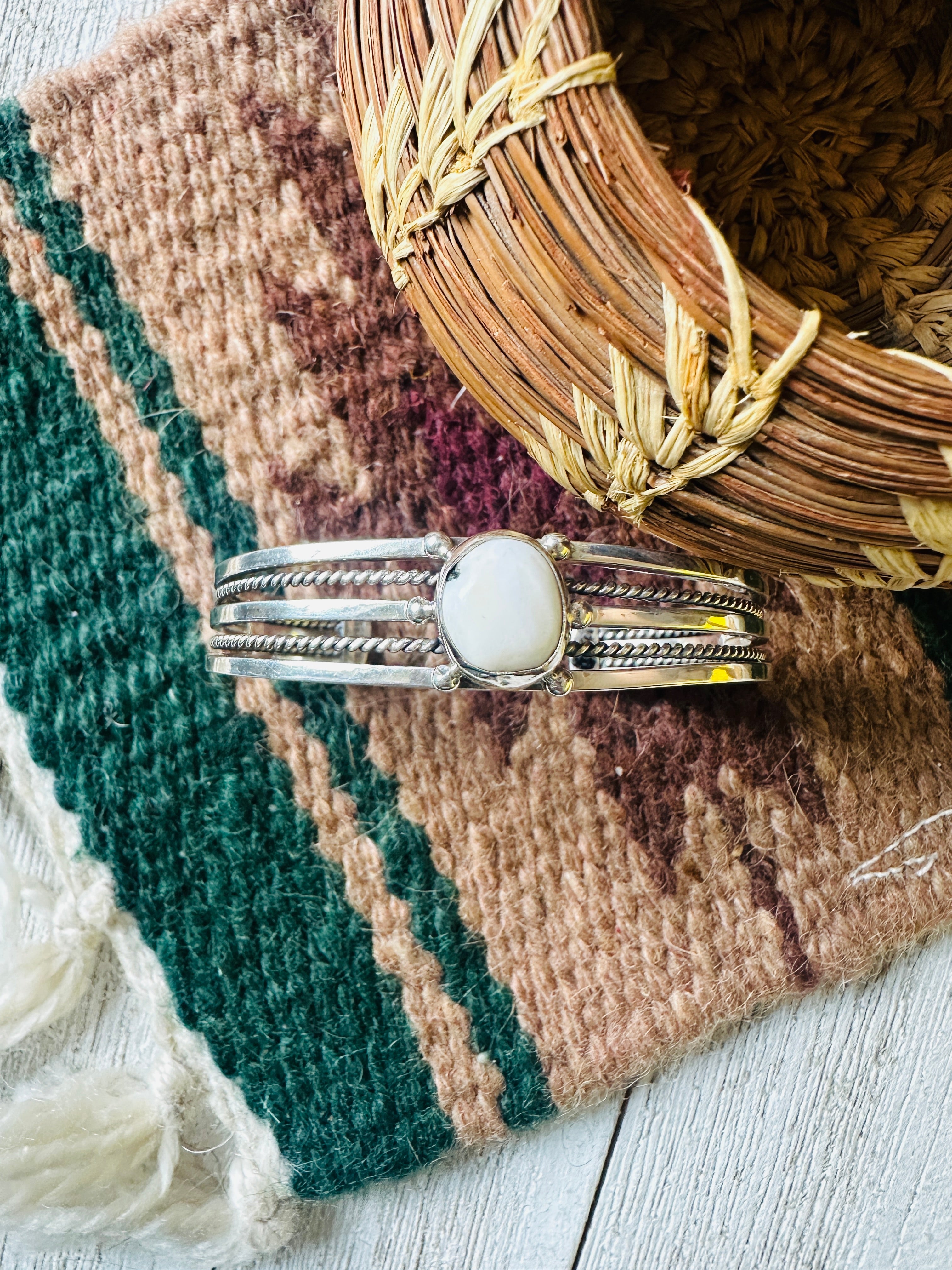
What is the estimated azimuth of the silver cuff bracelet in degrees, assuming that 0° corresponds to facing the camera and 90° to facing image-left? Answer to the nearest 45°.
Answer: approximately 0°
